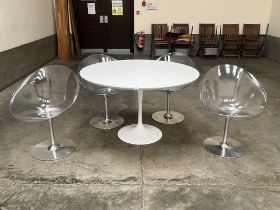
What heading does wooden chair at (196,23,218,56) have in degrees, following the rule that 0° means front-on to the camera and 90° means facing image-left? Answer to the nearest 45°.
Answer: approximately 0°

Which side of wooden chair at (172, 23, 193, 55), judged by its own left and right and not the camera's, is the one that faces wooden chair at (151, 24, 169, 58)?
right

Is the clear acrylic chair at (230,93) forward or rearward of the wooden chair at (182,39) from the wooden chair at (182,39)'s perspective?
forward

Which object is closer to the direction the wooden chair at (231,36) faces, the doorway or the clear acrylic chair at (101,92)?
the clear acrylic chair

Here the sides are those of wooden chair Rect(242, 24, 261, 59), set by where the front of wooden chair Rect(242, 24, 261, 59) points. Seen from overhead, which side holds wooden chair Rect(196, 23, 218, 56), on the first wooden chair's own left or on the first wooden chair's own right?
on the first wooden chair's own right

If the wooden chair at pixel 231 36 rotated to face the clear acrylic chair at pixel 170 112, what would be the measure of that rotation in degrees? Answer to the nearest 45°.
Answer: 0° — it already faces it

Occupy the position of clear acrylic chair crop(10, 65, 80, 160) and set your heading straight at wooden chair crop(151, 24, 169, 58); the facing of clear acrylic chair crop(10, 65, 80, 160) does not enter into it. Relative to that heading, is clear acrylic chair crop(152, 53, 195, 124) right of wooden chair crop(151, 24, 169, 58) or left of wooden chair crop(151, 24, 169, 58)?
right

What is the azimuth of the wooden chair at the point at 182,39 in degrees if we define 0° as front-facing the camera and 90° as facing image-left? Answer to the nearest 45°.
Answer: approximately 0°

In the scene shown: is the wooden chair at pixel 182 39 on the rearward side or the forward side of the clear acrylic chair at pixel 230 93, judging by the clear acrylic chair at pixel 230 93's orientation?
on the rearward side
